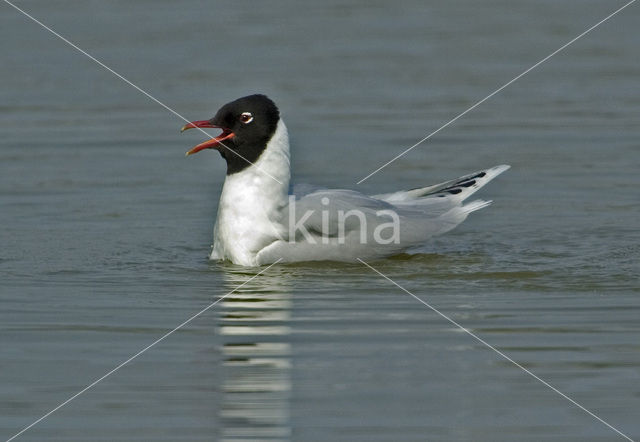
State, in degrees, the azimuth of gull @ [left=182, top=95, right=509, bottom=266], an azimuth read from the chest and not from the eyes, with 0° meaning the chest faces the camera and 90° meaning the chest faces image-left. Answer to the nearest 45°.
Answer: approximately 90°
